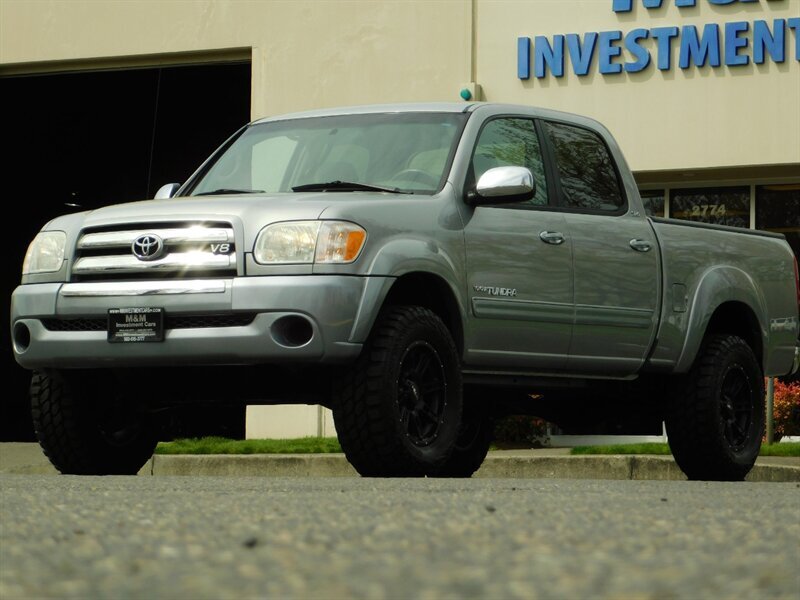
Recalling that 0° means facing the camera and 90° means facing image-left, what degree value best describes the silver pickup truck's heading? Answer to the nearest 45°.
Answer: approximately 45°

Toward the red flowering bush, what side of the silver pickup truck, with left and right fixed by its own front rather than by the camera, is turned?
back
